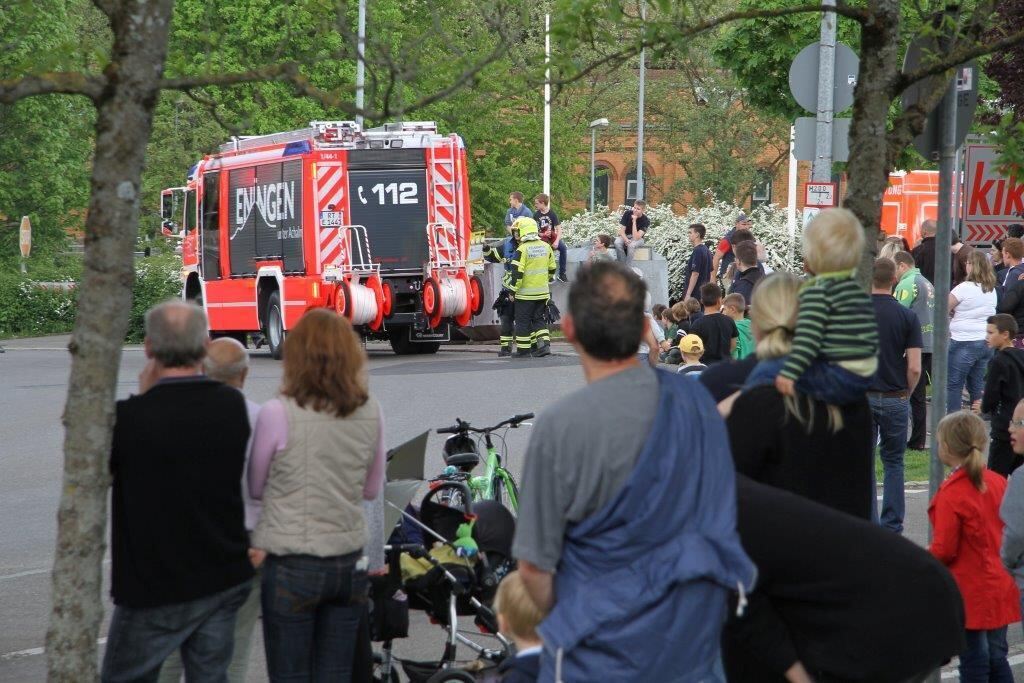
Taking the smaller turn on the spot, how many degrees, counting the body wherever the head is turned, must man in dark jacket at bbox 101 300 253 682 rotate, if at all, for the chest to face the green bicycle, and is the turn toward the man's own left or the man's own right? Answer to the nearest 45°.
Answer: approximately 45° to the man's own right

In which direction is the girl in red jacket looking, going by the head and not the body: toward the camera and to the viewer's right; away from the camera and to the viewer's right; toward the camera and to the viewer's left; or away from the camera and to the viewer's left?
away from the camera and to the viewer's left

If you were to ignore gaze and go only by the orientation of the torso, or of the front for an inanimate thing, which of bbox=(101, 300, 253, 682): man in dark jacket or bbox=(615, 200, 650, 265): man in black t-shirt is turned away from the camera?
the man in dark jacket

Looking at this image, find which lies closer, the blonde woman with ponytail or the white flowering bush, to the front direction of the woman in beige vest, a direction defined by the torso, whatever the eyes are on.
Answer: the white flowering bush

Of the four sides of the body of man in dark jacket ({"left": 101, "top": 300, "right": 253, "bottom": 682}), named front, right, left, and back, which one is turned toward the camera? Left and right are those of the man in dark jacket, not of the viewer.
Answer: back

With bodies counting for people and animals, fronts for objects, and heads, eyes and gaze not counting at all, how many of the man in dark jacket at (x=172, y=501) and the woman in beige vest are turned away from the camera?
2

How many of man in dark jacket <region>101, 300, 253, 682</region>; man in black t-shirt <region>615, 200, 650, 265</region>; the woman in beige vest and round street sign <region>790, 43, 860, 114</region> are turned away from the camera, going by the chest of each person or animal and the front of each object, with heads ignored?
3

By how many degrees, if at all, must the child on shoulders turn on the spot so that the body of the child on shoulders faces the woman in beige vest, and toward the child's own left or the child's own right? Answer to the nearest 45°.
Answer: approximately 45° to the child's own left

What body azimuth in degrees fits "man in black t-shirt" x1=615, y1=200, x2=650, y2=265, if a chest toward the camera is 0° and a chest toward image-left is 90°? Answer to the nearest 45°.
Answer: approximately 45°

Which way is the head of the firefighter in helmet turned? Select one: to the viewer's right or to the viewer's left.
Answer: to the viewer's left

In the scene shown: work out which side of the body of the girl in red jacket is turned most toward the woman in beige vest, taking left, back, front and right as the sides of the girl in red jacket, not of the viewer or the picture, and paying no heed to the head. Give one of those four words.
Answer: left

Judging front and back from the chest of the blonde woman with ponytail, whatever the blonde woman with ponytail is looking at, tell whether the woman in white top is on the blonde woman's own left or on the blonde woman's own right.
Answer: on the blonde woman's own right

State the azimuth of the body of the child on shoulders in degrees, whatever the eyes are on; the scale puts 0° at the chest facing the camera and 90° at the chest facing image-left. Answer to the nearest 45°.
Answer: approximately 135°

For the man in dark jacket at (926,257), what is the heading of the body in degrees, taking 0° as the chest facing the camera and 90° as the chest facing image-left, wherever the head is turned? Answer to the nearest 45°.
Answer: approximately 135°

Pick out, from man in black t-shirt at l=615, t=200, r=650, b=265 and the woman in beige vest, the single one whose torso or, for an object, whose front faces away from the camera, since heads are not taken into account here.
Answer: the woman in beige vest
